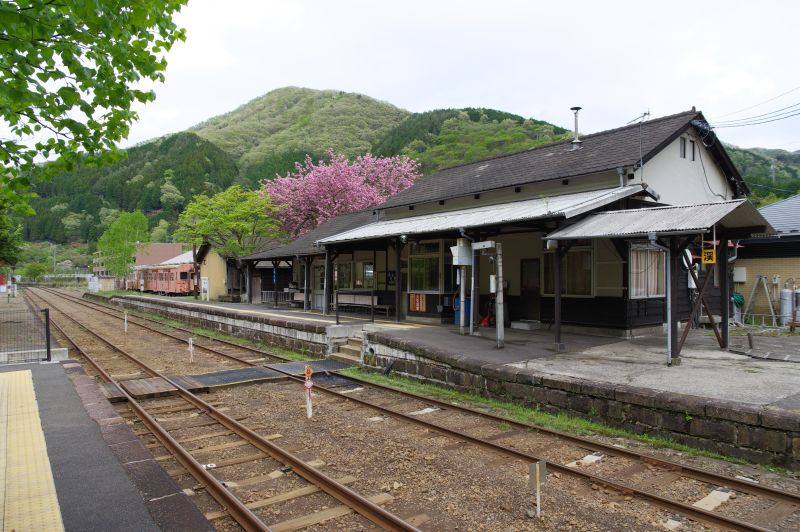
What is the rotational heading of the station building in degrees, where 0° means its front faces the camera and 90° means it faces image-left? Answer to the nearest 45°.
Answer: approximately 45°

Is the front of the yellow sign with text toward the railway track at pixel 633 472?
yes

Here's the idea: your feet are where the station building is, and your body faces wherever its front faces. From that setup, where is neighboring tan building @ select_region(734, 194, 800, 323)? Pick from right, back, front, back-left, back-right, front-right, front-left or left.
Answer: back

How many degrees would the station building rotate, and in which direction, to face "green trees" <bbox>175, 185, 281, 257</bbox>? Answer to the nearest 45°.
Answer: approximately 90° to its right

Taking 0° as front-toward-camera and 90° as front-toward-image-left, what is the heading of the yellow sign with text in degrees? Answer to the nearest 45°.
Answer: approximately 0°

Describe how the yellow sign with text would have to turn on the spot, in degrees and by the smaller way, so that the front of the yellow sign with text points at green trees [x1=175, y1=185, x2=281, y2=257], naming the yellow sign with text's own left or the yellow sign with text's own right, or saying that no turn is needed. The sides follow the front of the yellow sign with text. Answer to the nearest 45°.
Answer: approximately 135° to the yellow sign with text's own right

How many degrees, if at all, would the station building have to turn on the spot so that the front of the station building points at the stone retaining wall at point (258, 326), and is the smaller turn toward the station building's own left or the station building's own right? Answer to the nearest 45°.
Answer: approximately 45° to the station building's own right

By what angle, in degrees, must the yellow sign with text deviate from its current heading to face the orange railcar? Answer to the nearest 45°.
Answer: approximately 135° to its right

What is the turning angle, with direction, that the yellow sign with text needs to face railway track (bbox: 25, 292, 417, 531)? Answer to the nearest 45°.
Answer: approximately 45° to its right

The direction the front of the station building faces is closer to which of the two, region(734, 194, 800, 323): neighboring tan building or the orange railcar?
the orange railcar

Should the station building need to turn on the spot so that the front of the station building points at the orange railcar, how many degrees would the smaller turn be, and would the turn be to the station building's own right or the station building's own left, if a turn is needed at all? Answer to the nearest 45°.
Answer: approximately 90° to the station building's own right

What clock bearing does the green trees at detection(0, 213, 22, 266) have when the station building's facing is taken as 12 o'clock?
The green trees is roughly at 2 o'clock from the station building.

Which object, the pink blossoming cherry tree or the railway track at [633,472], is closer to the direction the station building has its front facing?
the railway track

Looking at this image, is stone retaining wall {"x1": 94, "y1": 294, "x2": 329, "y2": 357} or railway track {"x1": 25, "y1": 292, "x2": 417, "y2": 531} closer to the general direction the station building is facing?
the railway track

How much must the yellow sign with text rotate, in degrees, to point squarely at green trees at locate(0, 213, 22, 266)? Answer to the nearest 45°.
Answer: approximately 90° to its right
